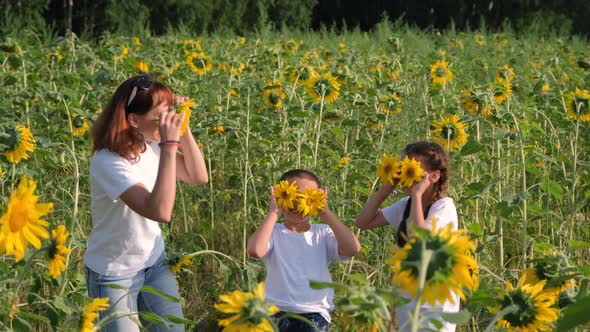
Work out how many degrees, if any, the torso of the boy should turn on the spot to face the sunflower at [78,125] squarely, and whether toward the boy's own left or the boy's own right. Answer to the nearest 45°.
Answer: approximately 135° to the boy's own right

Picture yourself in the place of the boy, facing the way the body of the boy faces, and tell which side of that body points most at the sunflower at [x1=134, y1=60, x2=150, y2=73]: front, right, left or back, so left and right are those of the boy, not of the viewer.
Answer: back

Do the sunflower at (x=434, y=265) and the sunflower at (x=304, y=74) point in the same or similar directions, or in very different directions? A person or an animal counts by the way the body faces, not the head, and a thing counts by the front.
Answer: same or similar directions

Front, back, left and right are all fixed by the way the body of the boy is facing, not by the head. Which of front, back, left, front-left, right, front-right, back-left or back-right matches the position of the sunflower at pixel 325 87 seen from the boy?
back

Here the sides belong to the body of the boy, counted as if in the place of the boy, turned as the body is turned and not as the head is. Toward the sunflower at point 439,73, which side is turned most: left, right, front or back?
back

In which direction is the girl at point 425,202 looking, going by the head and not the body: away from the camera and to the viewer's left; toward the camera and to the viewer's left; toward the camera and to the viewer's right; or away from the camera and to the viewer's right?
toward the camera and to the viewer's left

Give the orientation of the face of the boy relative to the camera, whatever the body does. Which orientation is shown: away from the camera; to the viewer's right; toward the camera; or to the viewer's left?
toward the camera

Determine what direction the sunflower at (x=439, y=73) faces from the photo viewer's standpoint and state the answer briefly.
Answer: facing the viewer
